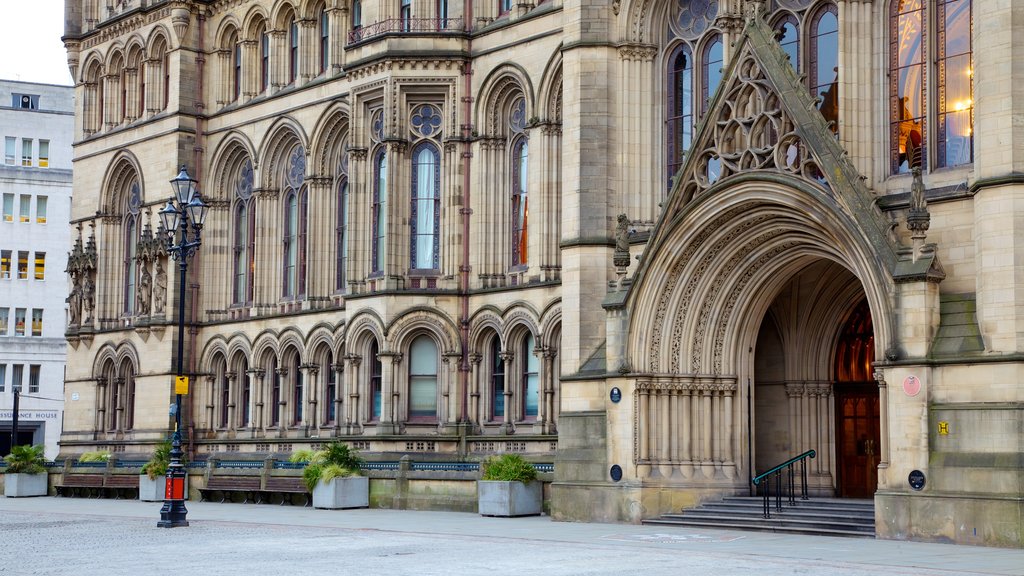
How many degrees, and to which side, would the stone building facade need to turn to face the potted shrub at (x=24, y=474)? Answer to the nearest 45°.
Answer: approximately 90° to its right

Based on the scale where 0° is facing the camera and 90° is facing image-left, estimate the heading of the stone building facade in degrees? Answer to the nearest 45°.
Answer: approximately 45°

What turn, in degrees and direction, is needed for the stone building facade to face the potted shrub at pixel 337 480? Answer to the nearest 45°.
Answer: approximately 90° to its right

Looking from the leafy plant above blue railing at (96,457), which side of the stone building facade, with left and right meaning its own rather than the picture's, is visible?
right

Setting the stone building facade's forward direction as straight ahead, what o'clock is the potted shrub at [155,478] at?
The potted shrub is roughly at 3 o'clock from the stone building facade.

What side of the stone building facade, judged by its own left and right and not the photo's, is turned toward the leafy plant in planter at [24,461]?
right

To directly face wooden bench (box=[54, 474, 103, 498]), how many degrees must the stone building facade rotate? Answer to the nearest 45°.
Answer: approximately 90° to its right
